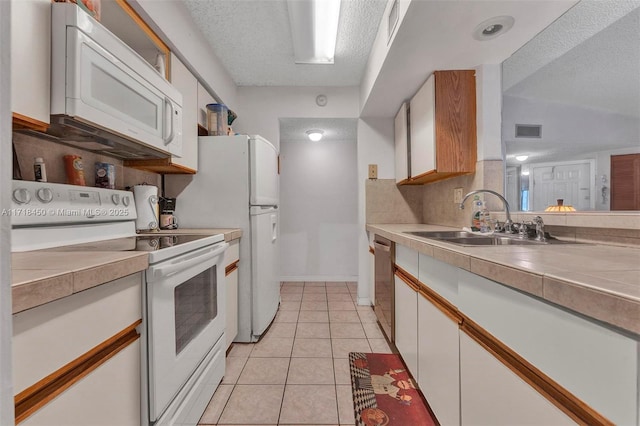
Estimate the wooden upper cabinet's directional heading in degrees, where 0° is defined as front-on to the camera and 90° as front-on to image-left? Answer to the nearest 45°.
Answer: approximately 90°

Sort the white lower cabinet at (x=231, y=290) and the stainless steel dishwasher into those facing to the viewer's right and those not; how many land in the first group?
1

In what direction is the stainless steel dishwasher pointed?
to the viewer's left

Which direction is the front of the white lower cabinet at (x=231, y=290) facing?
to the viewer's right

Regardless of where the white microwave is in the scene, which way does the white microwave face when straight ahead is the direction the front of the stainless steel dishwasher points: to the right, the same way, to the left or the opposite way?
the opposite way
